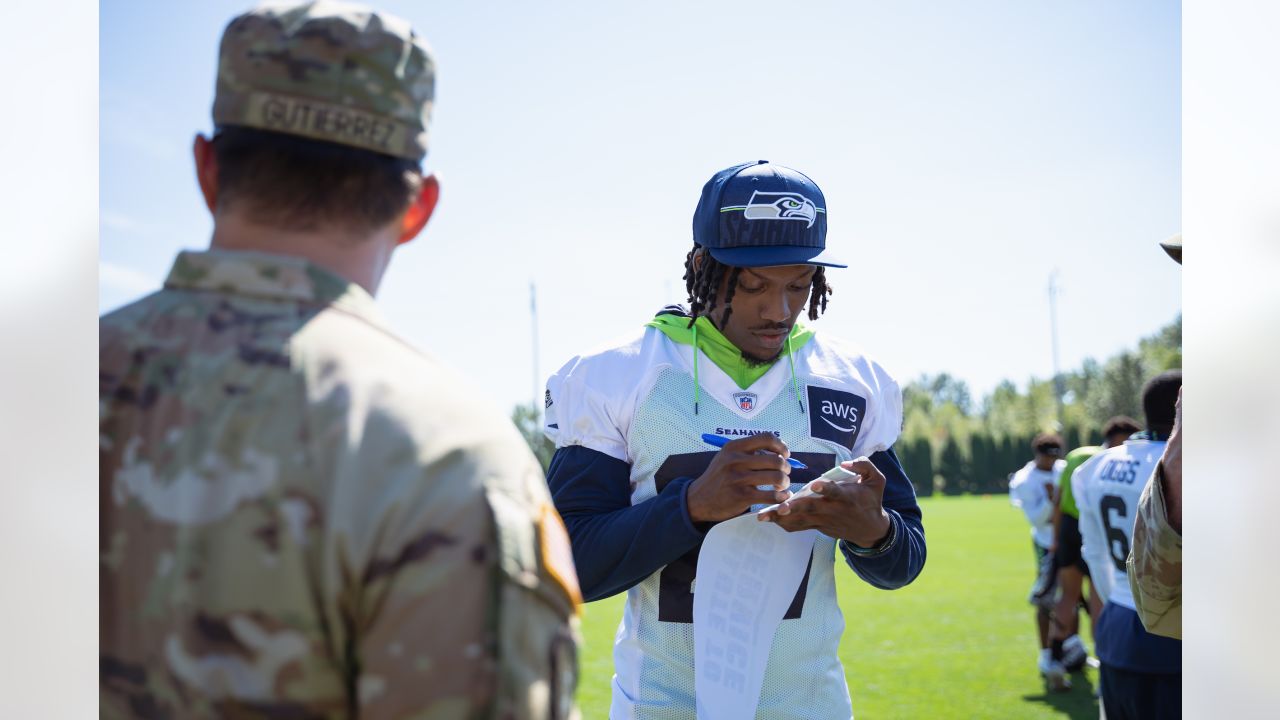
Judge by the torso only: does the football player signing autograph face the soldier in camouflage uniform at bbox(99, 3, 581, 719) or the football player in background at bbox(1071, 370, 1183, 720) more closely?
the soldier in camouflage uniform

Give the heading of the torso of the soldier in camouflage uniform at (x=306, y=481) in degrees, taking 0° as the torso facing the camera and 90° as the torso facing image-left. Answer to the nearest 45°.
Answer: approximately 180°

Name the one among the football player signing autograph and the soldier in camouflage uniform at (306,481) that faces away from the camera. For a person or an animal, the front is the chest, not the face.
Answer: the soldier in camouflage uniform

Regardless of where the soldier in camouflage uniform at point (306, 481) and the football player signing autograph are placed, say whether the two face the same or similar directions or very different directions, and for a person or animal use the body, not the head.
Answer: very different directions

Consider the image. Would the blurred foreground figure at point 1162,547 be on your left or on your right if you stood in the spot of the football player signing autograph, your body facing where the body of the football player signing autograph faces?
on your left

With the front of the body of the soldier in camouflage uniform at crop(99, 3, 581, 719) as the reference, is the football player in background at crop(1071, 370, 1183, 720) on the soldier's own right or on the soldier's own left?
on the soldier's own right

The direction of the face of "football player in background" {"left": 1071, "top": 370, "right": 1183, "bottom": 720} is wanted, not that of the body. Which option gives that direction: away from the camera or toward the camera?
away from the camera
